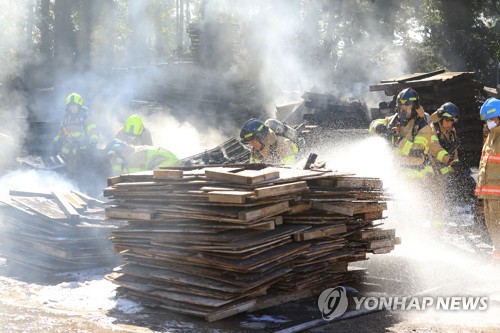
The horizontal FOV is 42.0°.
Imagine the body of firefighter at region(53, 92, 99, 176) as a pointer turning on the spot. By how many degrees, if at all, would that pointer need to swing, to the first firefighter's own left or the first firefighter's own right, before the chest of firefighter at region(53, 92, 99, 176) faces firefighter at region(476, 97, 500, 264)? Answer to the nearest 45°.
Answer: approximately 45° to the first firefighter's own left

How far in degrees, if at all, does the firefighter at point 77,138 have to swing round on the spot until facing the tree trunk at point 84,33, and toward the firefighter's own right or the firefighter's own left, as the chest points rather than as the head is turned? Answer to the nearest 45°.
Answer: approximately 180°

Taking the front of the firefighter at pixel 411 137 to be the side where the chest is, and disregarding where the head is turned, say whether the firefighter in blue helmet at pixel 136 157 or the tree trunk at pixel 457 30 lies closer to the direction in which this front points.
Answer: the firefighter in blue helmet

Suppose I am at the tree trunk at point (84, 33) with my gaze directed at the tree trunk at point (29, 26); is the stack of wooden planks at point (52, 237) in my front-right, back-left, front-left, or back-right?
back-left

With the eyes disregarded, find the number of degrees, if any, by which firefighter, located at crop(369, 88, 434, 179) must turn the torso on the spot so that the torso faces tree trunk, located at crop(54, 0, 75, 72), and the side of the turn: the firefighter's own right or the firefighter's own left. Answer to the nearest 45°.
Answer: approximately 90° to the firefighter's own right

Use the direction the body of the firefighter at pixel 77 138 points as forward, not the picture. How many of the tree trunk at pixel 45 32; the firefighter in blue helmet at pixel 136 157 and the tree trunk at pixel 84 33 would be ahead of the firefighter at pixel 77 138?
1

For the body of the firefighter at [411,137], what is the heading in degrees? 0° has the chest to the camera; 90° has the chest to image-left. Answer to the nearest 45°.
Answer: approximately 45°

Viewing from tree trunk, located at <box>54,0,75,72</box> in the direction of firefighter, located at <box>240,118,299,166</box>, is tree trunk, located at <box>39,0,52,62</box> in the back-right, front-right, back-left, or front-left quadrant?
back-right

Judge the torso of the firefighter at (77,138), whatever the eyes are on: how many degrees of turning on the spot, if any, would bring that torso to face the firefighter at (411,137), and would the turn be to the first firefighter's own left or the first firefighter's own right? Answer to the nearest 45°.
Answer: approximately 45° to the first firefighter's own left

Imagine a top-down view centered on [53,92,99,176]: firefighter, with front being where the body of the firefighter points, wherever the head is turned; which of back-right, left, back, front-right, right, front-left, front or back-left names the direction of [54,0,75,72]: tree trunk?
back

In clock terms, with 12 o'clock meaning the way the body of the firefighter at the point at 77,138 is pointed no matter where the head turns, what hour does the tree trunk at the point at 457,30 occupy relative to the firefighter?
The tree trunk is roughly at 8 o'clock from the firefighter.

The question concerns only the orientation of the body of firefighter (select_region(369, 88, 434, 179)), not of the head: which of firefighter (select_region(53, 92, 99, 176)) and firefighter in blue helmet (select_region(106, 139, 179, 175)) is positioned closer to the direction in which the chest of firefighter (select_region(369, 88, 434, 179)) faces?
the firefighter in blue helmet

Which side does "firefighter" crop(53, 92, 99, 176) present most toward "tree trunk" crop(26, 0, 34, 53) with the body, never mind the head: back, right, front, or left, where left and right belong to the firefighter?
back

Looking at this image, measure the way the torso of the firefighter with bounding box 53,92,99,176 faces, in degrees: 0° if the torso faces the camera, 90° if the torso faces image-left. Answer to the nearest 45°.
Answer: approximately 0°
